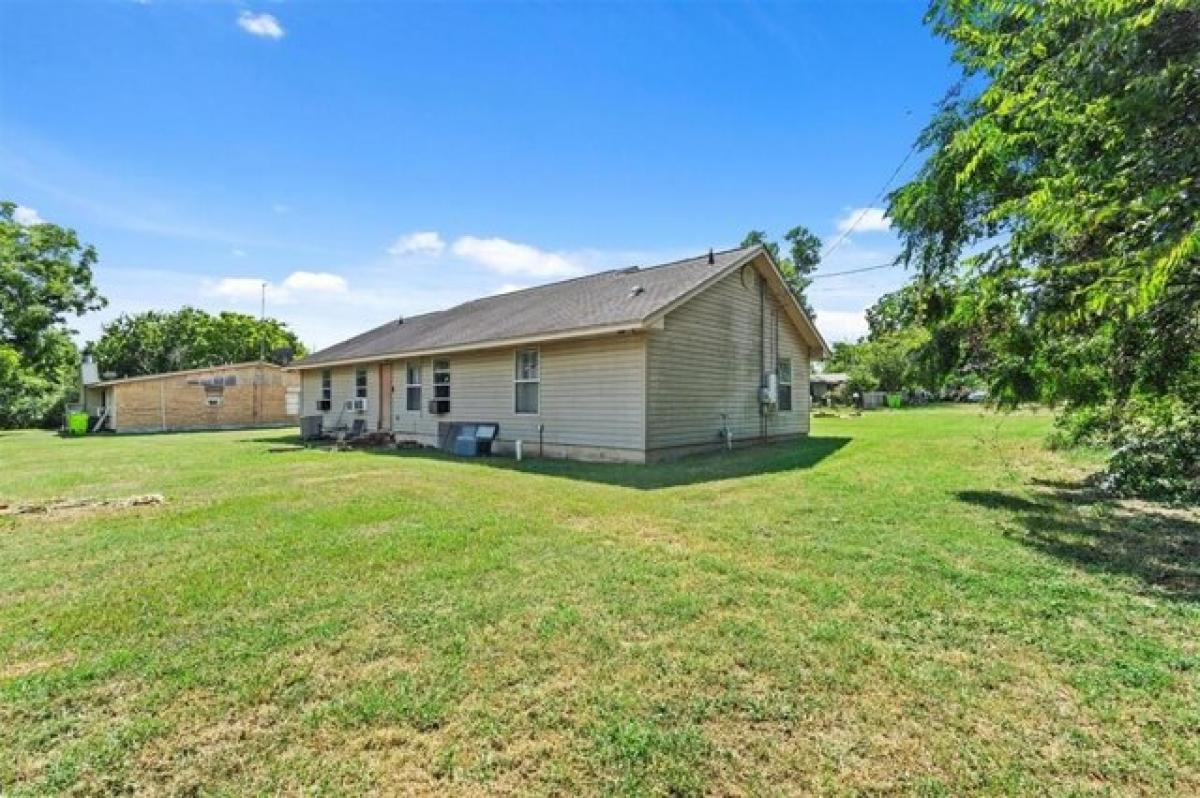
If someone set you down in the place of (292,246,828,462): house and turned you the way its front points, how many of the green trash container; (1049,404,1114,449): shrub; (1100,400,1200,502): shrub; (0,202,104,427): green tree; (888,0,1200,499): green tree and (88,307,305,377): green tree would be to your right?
3
